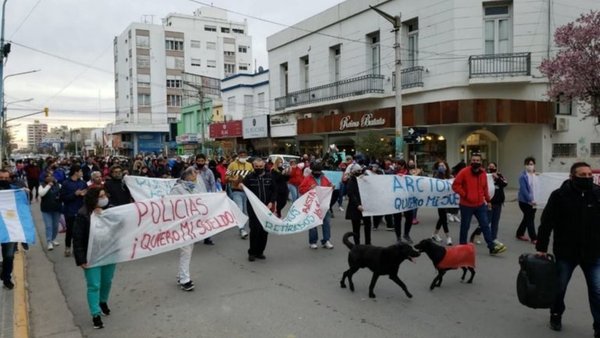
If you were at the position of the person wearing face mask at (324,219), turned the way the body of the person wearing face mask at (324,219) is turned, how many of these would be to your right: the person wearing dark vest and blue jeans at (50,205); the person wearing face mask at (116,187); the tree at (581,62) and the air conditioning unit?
2

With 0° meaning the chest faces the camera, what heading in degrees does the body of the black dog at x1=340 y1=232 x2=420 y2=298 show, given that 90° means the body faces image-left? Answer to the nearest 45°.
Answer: approximately 270°

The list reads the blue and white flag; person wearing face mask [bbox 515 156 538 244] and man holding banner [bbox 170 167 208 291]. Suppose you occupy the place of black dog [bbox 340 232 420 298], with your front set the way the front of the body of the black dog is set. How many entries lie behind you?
2

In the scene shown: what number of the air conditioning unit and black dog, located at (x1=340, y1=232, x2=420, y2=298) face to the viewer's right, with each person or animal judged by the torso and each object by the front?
1

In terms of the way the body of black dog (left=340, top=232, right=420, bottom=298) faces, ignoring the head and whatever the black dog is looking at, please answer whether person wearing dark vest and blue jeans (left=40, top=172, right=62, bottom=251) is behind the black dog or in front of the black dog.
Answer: behind

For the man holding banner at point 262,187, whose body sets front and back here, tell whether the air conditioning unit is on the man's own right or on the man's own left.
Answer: on the man's own left

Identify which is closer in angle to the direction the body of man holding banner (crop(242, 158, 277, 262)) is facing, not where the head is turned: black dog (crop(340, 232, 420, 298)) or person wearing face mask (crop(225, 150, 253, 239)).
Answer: the black dog

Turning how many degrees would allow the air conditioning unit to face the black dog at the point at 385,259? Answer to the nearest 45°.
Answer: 0° — it already faces it

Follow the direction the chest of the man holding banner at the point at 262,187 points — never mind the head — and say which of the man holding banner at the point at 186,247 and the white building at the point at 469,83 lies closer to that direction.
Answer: the man holding banner at the point at 186,247

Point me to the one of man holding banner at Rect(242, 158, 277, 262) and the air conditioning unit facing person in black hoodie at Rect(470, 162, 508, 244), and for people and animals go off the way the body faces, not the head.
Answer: the air conditioning unit

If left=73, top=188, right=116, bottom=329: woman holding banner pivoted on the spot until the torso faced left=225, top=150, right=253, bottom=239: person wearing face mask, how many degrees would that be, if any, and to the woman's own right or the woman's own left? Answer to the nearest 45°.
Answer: approximately 90° to the woman's own left
